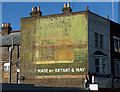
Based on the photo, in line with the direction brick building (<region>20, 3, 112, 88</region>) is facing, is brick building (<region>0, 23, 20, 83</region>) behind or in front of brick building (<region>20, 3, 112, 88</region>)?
behind

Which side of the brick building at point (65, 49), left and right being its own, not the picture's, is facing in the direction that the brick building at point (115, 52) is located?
left

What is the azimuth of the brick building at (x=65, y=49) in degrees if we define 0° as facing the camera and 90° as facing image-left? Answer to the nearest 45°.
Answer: approximately 315°
